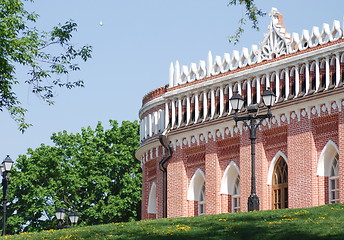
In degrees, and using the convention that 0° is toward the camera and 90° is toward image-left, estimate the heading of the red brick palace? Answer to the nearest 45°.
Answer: approximately 45°
